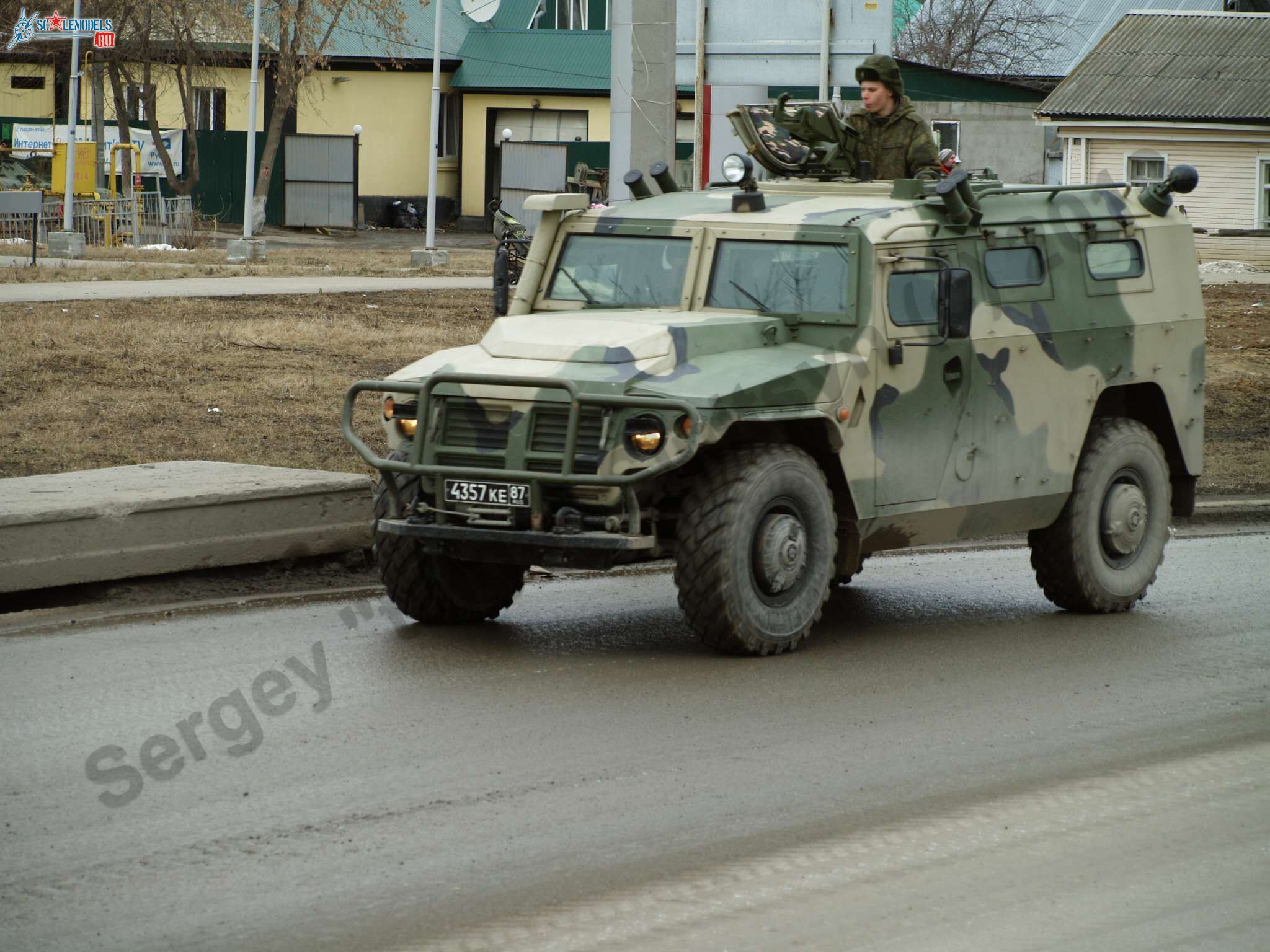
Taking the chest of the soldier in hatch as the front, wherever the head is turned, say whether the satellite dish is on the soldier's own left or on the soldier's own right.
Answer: on the soldier's own right

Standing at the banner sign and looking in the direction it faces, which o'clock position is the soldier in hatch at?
The soldier in hatch is roughly at 12 o'clock from the banner sign.

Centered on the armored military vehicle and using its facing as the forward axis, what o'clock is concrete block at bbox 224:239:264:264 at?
The concrete block is roughly at 4 o'clock from the armored military vehicle.

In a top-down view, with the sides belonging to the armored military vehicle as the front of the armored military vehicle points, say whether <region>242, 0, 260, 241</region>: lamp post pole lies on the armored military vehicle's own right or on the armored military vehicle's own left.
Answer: on the armored military vehicle's own right

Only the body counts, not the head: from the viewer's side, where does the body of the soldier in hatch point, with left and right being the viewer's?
facing the viewer and to the left of the viewer

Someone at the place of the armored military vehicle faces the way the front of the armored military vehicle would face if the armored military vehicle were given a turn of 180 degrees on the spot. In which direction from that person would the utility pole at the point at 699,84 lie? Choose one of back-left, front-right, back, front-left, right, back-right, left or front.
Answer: front-left

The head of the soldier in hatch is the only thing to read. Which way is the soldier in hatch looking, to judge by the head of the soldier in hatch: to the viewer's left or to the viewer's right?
to the viewer's left

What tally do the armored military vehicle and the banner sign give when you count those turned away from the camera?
0

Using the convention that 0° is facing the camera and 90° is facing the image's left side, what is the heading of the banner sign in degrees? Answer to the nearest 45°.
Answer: approximately 0°
